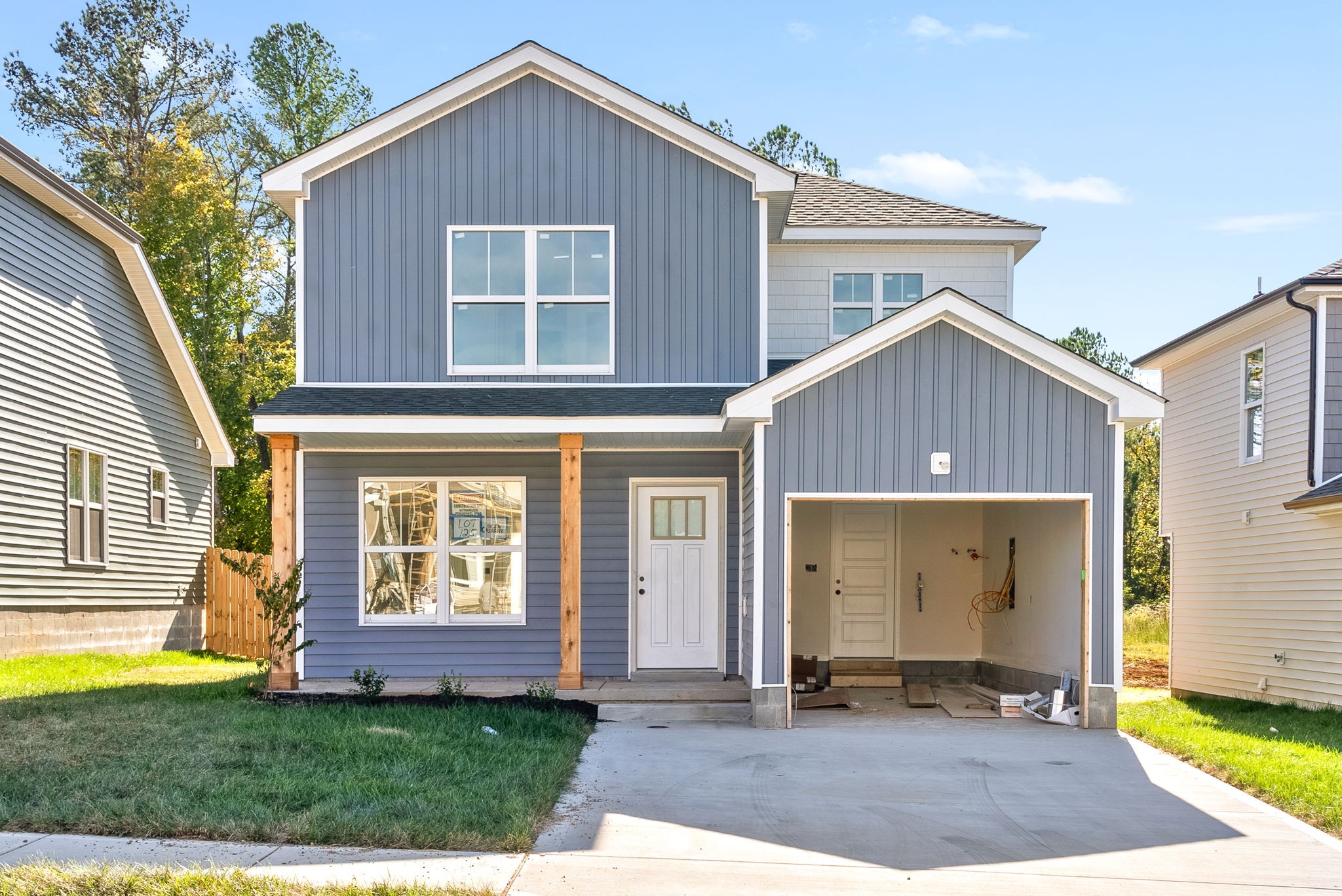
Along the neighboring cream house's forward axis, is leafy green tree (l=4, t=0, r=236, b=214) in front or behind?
behind

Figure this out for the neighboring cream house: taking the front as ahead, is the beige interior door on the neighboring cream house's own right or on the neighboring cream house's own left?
on the neighboring cream house's own right

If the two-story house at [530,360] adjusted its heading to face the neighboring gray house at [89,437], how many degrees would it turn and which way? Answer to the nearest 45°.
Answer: approximately 135° to its right

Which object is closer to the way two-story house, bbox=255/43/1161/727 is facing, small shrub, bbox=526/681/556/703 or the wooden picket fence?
the small shrub

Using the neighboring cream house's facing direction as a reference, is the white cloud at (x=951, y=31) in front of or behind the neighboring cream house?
behind

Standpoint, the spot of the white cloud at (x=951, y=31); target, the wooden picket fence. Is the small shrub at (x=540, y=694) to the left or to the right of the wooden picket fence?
left

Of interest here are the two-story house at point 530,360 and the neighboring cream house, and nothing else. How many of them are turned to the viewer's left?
0

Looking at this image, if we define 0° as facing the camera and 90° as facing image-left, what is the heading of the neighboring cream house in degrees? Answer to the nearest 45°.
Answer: approximately 315°

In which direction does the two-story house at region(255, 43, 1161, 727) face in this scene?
toward the camera
